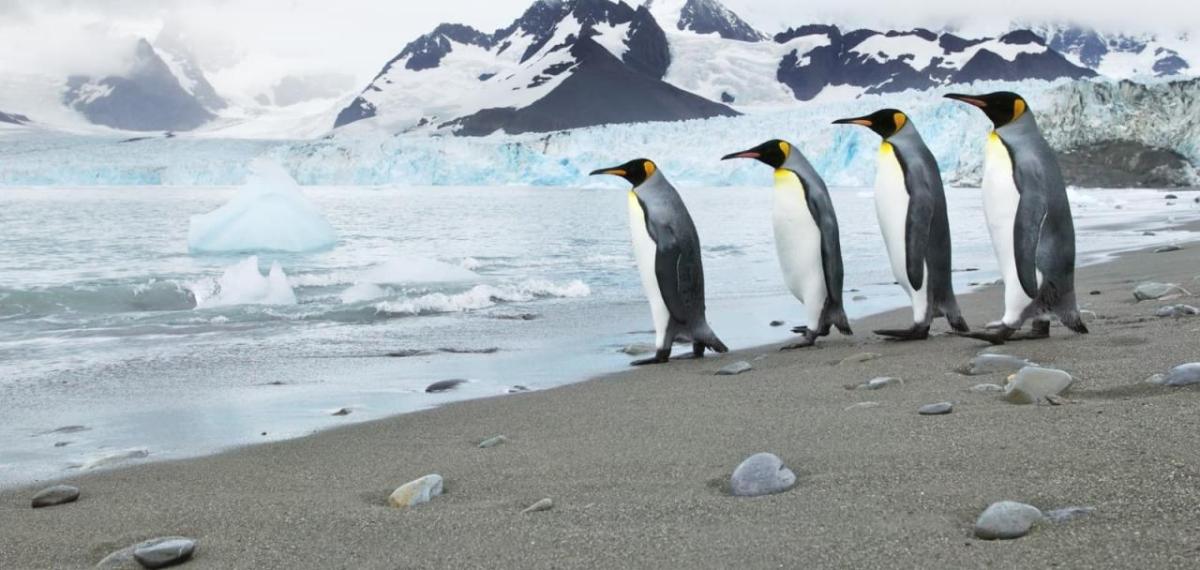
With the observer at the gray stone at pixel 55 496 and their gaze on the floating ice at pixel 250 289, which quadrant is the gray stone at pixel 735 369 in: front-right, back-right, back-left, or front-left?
front-right

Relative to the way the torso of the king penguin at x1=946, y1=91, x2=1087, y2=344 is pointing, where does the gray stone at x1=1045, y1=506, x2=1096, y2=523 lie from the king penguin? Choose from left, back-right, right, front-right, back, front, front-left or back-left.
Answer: left

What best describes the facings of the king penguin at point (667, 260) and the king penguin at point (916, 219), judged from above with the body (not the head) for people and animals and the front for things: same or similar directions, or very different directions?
same or similar directions

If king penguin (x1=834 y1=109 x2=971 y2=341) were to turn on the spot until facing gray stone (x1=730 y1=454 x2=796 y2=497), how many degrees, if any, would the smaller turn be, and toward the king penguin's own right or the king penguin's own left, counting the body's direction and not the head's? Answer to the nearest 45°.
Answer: approximately 90° to the king penguin's own left

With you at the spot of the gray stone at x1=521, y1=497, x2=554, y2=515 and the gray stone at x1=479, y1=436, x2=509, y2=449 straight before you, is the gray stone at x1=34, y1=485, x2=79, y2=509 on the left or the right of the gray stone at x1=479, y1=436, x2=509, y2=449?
left

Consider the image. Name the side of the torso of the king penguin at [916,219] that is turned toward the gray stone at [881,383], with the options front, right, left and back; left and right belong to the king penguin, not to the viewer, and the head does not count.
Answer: left

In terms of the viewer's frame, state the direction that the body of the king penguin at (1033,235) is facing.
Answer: to the viewer's left

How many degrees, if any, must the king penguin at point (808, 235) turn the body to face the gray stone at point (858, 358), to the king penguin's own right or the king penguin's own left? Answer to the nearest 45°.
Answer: approximately 90° to the king penguin's own left

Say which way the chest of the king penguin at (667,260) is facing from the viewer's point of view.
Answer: to the viewer's left

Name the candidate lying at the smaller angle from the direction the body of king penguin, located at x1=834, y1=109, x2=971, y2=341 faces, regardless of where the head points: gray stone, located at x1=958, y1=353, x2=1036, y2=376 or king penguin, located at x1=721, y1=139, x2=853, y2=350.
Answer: the king penguin

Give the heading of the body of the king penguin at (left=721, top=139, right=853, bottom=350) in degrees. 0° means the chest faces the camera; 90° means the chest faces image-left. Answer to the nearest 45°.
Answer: approximately 90°

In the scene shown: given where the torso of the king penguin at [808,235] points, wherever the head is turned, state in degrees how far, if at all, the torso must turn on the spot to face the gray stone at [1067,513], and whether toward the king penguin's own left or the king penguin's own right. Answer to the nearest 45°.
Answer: approximately 90° to the king penguin's own left

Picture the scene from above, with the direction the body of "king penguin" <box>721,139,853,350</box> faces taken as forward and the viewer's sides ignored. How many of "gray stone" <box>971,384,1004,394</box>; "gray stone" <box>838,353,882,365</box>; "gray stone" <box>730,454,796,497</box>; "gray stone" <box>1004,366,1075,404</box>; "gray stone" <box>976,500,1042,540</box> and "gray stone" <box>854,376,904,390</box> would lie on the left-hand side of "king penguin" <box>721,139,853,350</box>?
6

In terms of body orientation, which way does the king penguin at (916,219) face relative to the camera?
to the viewer's left

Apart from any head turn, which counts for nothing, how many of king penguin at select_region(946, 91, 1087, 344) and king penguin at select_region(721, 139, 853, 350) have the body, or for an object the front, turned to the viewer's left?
2

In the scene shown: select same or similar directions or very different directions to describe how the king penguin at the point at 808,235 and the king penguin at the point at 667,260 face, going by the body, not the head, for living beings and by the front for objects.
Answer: same or similar directions
